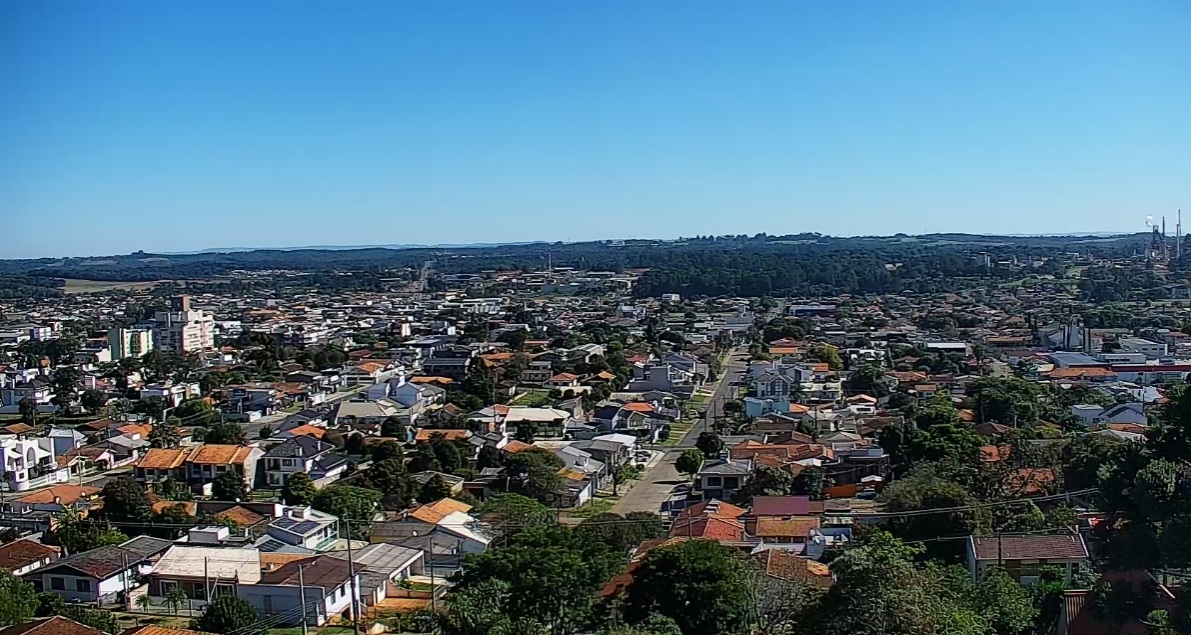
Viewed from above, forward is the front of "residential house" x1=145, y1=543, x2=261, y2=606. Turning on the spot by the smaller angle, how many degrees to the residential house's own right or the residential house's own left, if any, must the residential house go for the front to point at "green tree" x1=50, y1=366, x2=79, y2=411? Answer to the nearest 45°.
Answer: approximately 180°

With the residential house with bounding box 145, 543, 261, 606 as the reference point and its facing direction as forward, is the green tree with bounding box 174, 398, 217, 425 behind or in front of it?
behind

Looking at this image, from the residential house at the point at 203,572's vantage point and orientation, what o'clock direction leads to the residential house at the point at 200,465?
the residential house at the point at 200,465 is roughly at 6 o'clock from the residential house at the point at 203,572.

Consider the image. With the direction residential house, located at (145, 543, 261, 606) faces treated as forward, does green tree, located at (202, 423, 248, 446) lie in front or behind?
behind

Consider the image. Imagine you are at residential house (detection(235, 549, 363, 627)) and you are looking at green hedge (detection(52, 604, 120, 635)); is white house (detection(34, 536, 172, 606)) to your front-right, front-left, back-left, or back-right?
front-right

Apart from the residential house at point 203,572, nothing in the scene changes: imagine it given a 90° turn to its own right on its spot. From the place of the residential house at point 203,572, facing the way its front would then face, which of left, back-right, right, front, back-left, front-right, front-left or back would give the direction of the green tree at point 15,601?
front-left

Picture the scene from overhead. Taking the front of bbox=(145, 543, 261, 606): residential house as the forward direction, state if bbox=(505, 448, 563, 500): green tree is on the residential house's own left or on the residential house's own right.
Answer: on the residential house's own left

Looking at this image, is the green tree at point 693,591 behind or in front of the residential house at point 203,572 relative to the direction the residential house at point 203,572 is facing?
in front

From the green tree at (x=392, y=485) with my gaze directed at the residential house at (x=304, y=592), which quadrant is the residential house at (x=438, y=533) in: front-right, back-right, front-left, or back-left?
front-left

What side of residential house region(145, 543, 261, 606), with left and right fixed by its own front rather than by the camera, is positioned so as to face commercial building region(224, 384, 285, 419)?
back

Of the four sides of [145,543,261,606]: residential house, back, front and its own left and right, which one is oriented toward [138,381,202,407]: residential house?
back

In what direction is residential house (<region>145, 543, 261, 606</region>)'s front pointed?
toward the camera

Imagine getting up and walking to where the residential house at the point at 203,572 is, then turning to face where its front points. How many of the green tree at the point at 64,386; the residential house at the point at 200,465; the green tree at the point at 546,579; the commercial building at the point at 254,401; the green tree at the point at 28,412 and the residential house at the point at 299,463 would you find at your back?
5

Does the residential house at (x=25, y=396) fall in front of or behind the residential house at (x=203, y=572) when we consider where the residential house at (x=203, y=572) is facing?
behind

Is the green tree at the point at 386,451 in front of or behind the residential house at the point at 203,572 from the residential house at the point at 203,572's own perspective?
behind

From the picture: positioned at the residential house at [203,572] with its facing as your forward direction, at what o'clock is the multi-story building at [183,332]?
The multi-story building is roughly at 6 o'clock from the residential house.

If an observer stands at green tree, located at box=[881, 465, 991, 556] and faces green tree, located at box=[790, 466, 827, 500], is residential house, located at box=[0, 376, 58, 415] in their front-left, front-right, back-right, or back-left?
front-left

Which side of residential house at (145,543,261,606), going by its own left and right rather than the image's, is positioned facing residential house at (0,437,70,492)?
back
